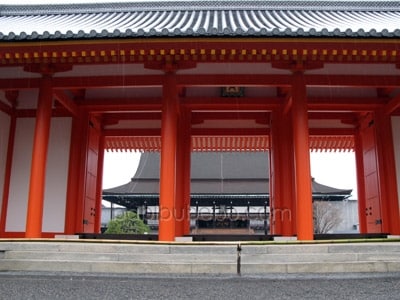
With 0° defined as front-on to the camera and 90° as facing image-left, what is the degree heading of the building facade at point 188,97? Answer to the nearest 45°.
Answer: approximately 0°
